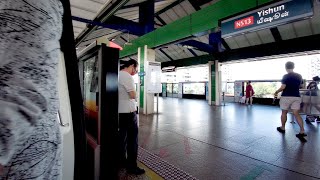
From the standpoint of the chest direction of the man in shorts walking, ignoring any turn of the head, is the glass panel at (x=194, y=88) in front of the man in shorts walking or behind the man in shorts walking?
in front

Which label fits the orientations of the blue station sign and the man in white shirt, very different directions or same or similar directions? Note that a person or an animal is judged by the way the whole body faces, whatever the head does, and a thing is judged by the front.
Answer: very different directions

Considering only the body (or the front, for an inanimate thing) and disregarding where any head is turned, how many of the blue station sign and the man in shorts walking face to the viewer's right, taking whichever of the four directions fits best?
0

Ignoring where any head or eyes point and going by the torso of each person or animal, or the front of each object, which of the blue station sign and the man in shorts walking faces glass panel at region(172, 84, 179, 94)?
the man in shorts walking
